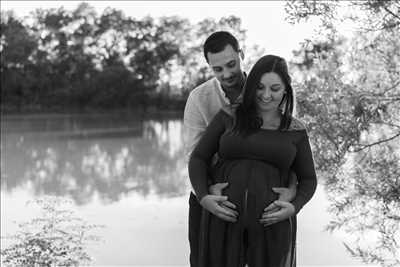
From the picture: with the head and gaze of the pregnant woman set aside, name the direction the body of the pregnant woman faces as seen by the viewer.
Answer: toward the camera

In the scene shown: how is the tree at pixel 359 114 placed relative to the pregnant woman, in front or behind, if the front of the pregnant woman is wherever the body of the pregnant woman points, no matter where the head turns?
behind
